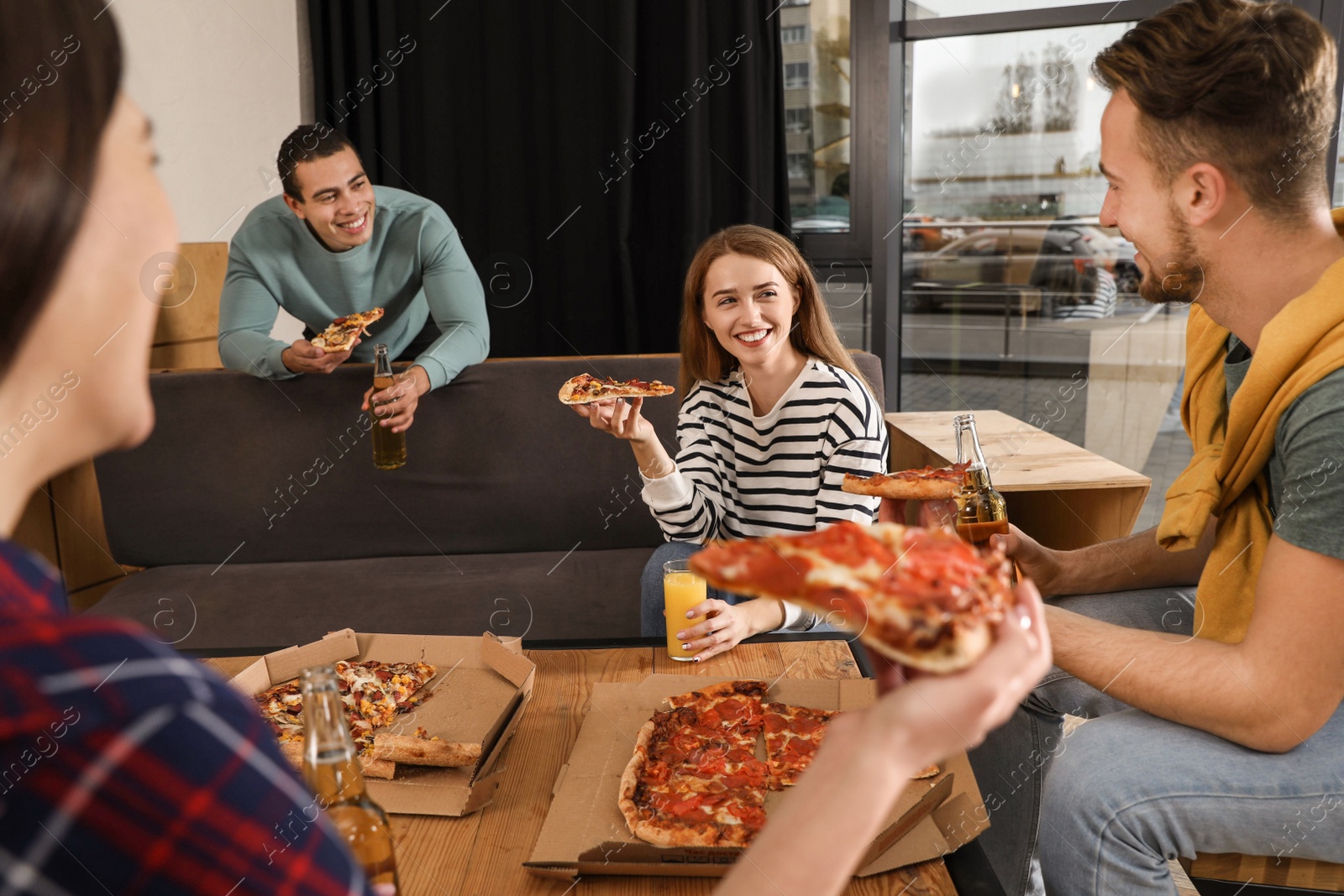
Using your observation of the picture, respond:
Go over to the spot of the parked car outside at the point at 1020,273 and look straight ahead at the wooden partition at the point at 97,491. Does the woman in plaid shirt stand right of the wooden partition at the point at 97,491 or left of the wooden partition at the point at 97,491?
left

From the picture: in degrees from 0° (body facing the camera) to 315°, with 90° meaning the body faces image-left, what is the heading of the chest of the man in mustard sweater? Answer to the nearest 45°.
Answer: approximately 90°

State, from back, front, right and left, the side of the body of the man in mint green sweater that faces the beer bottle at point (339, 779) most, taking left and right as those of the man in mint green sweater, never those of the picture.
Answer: front

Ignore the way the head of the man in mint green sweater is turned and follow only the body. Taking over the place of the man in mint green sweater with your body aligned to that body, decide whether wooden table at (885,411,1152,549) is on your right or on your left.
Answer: on your left

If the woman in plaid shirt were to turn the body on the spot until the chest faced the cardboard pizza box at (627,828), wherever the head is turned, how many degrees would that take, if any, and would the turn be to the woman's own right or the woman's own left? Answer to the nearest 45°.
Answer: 0° — they already face it

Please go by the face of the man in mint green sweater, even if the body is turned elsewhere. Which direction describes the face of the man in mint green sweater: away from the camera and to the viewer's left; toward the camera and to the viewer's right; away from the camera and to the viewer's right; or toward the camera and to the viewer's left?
toward the camera and to the viewer's right

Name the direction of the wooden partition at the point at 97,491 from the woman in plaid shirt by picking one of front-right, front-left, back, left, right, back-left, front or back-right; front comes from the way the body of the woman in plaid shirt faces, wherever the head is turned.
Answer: front-left

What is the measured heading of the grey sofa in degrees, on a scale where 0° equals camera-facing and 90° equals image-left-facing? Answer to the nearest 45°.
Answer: approximately 0°

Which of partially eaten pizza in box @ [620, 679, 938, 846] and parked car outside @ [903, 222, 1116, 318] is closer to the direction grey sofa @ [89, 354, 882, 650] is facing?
the partially eaten pizza in box

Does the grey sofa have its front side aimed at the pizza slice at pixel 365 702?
yes

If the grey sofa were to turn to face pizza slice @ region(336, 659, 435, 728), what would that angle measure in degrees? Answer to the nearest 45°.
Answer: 0° — it already faces it

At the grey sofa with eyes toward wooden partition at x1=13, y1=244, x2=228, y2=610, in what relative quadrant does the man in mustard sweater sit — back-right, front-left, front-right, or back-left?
back-left

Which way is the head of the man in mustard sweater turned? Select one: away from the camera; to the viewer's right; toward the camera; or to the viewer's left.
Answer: to the viewer's left

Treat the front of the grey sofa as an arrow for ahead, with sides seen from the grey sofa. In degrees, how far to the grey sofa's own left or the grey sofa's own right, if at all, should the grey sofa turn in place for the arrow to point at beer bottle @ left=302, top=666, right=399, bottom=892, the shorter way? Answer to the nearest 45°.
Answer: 0° — it already faces it
